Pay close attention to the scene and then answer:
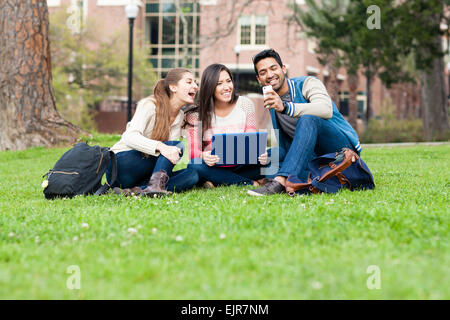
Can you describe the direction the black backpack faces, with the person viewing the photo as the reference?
facing the viewer and to the left of the viewer

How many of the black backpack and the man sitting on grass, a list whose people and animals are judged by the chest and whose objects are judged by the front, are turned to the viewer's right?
0

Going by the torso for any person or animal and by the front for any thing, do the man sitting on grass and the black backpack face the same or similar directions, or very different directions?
same or similar directions

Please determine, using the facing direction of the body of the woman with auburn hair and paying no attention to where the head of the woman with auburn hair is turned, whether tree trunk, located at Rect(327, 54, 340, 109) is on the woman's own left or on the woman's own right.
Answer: on the woman's own left

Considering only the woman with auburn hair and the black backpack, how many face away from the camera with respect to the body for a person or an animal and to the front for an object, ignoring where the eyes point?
0

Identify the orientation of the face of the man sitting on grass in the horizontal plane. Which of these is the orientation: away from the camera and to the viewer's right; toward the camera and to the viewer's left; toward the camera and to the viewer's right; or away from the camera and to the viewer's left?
toward the camera and to the viewer's left

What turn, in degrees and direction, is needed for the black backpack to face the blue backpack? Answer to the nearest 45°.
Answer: approximately 135° to its left

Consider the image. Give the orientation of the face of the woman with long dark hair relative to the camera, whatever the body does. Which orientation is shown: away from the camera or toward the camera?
toward the camera

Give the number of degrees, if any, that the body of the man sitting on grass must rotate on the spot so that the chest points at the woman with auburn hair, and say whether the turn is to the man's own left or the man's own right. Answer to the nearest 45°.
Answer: approximately 45° to the man's own right
